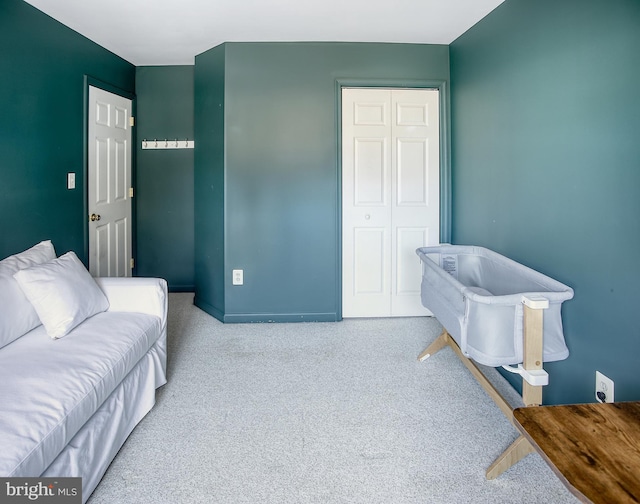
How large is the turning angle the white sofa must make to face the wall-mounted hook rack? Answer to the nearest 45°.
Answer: approximately 135° to its left

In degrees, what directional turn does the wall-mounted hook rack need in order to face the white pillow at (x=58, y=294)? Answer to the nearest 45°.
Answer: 0° — it already faces it

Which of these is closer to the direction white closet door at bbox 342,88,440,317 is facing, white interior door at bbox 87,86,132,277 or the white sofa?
the white sofa

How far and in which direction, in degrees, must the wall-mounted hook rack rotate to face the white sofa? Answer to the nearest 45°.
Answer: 0° — it already faces it

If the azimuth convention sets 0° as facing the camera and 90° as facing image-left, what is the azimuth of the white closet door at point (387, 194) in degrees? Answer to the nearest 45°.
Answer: approximately 0°

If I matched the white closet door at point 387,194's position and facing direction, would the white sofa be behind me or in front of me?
in front

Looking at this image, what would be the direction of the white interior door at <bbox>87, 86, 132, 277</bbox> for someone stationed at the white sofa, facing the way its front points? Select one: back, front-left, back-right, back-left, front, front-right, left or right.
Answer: back-left

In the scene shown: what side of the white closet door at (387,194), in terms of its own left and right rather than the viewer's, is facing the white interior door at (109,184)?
right
